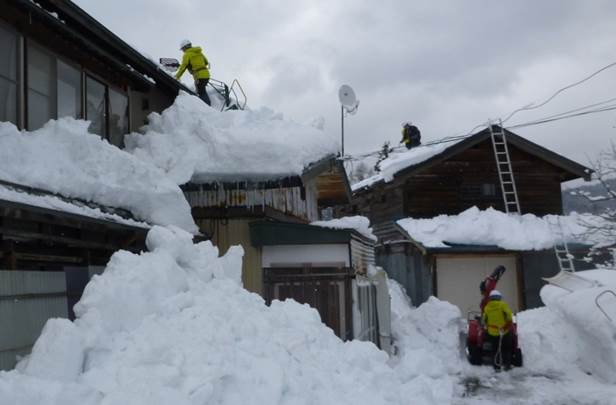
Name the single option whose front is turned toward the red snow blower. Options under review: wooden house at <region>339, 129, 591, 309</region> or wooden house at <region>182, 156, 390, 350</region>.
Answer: wooden house at <region>339, 129, 591, 309</region>

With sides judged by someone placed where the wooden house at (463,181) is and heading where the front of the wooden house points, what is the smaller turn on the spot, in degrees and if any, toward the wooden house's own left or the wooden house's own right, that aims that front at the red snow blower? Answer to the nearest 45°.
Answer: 0° — it already faces it

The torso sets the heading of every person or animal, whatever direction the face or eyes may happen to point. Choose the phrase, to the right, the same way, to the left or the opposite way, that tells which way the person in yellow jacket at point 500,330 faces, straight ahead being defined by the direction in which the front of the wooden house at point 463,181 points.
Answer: the opposite way

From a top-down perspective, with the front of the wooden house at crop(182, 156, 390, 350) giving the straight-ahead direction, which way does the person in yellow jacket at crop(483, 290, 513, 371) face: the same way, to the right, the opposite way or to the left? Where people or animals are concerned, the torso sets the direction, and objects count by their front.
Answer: the opposite way

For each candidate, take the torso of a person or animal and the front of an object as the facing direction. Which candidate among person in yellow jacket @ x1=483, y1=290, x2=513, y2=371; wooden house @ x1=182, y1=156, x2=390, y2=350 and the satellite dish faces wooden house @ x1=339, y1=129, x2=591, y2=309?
the person in yellow jacket

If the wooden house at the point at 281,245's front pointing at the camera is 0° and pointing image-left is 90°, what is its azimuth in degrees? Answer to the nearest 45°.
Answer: approximately 0°

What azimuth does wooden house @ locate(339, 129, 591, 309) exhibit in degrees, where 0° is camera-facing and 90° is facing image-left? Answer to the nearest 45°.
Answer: approximately 0°

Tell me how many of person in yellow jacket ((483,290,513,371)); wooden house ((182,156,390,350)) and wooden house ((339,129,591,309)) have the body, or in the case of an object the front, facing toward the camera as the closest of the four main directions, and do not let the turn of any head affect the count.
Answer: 2

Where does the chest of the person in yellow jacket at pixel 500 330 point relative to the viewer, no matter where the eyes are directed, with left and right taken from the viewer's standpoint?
facing away from the viewer

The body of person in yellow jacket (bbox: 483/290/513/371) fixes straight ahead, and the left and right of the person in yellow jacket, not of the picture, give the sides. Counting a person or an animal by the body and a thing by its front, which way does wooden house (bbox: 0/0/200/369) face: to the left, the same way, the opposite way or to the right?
to the right
